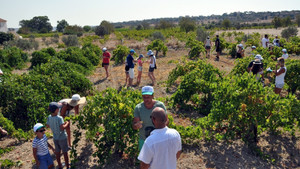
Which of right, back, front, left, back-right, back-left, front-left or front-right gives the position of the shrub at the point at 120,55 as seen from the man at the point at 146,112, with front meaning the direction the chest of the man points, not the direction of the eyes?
back

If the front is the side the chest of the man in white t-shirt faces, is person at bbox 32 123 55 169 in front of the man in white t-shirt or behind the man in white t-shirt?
in front

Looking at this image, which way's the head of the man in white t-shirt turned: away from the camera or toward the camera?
away from the camera

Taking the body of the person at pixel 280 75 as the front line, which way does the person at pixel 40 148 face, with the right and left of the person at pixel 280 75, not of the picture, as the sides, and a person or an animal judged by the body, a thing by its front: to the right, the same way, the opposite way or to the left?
the opposite way

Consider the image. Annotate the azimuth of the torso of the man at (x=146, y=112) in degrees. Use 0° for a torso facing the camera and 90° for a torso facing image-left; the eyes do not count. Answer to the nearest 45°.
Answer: approximately 0°

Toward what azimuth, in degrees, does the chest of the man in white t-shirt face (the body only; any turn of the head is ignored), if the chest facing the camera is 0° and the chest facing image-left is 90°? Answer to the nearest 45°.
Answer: approximately 135°

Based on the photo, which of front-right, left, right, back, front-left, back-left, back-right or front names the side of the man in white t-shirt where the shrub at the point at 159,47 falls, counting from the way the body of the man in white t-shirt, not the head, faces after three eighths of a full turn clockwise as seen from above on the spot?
left

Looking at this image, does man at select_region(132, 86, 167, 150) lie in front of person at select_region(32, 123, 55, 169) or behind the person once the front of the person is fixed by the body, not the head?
in front
